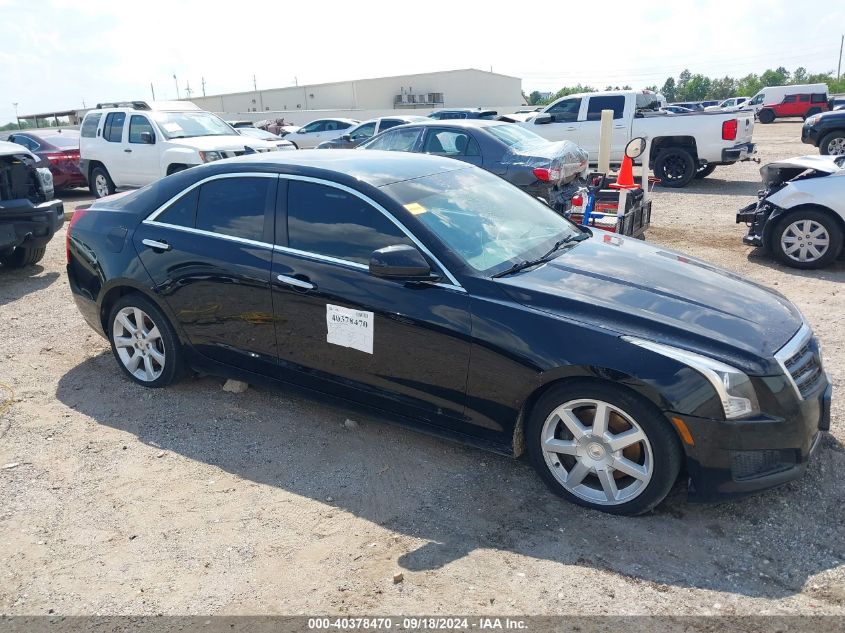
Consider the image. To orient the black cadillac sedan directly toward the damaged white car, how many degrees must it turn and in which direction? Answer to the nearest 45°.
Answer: approximately 90° to its left

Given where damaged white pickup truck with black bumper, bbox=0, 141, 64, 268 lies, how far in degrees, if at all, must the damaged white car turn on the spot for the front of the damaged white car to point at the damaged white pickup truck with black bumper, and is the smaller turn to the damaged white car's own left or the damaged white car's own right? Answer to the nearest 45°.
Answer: approximately 45° to the damaged white car's own left

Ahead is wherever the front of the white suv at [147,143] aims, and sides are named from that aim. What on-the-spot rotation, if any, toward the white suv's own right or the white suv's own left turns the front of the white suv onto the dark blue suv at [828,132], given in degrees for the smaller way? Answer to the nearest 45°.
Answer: approximately 45° to the white suv's own left

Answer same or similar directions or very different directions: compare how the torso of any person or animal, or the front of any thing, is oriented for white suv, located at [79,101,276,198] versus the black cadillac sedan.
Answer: same or similar directions

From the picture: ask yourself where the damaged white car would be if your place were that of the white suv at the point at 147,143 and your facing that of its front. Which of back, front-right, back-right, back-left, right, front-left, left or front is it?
front

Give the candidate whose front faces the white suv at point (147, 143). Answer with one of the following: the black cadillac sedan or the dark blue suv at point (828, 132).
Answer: the dark blue suv

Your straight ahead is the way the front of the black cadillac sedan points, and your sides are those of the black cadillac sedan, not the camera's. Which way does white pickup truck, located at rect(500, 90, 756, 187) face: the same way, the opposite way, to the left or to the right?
the opposite way

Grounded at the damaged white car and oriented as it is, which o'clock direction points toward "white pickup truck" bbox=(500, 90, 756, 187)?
The white pickup truck is roughly at 2 o'clock from the damaged white car.

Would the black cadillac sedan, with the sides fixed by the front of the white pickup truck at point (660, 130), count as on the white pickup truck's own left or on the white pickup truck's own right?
on the white pickup truck's own left

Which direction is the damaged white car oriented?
to the viewer's left

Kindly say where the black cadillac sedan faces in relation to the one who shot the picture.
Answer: facing the viewer and to the right of the viewer

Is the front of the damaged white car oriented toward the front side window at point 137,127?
yes

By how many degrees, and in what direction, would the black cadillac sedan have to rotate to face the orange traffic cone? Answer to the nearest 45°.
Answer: approximately 90° to its left

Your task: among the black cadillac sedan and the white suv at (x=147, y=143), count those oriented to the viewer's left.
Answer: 0

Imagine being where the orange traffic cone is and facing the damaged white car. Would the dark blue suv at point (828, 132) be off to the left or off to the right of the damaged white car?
left

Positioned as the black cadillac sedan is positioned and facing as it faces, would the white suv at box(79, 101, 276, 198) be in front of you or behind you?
behind

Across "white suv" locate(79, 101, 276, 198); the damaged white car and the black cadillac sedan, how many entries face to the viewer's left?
1
